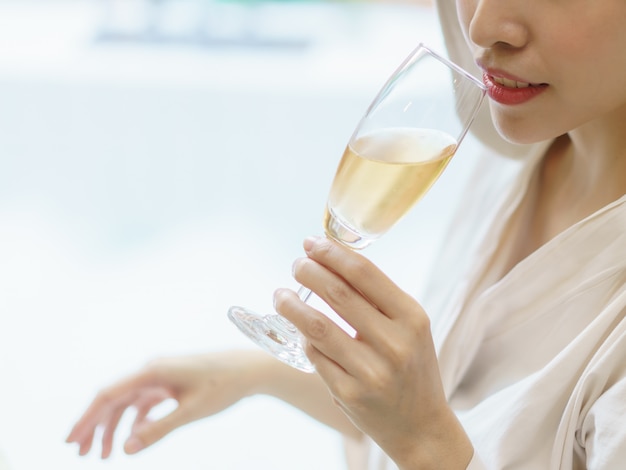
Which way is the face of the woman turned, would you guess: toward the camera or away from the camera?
toward the camera
